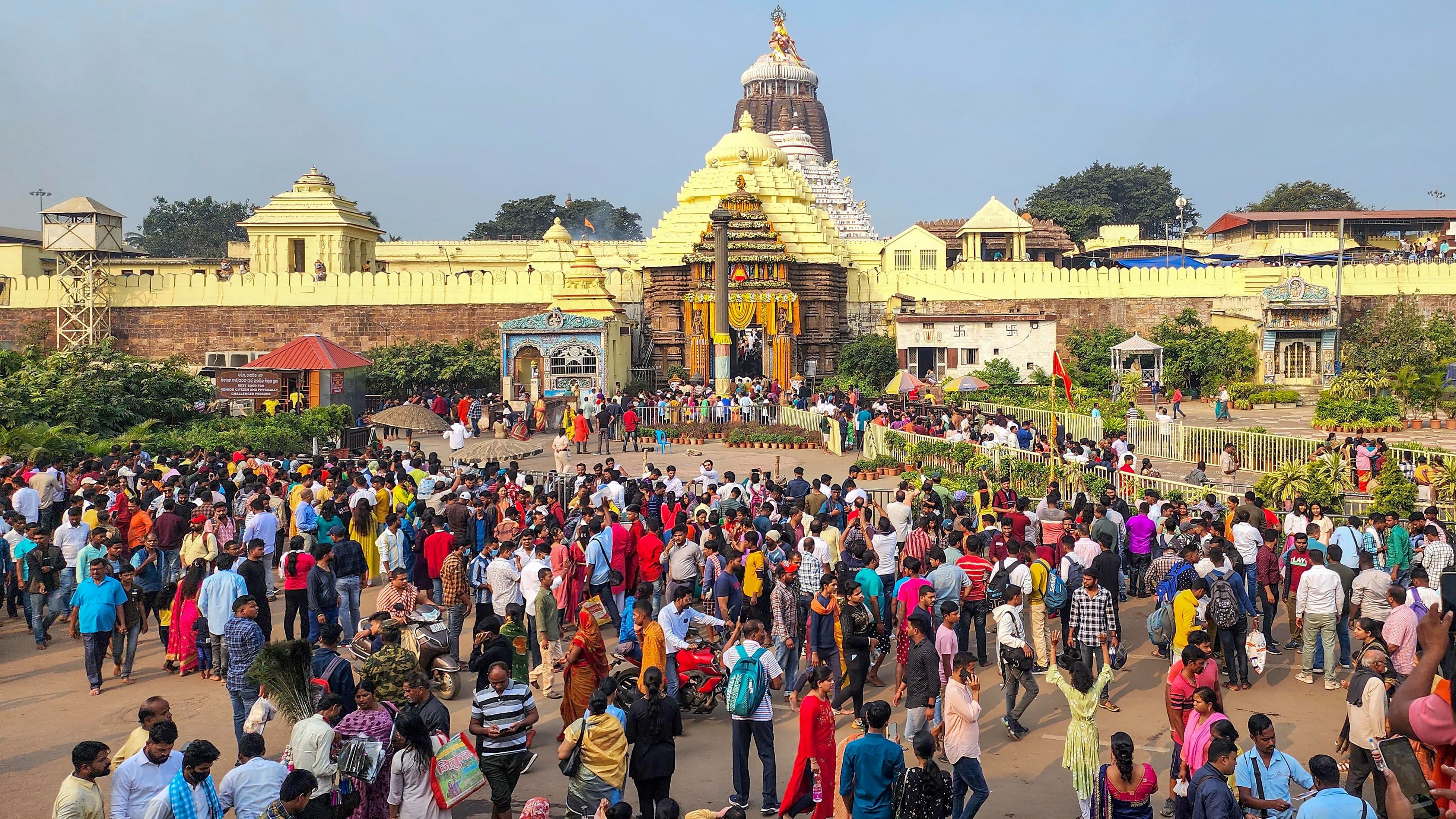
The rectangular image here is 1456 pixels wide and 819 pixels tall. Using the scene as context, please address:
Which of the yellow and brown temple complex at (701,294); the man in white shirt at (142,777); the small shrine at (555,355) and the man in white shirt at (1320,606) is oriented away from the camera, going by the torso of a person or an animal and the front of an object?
the man in white shirt at (1320,606)

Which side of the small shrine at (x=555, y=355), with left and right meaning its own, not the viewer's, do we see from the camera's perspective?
front

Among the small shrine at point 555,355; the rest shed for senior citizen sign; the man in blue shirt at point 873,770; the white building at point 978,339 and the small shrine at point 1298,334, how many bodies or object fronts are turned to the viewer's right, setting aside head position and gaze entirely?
0

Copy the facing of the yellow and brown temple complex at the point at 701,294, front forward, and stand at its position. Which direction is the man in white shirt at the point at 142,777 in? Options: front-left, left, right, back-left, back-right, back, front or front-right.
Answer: front

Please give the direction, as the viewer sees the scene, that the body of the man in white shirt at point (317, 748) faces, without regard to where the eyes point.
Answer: to the viewer's right

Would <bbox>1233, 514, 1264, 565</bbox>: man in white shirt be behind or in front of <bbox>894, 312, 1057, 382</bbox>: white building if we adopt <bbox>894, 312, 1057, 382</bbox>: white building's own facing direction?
in front

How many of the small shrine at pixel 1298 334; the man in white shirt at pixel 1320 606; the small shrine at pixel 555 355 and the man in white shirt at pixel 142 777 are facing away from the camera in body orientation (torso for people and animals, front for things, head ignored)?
1

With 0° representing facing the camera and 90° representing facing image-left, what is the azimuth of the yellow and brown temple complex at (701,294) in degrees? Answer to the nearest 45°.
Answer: approximately 0°

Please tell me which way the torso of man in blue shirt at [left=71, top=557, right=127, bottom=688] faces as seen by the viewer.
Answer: toward the camera

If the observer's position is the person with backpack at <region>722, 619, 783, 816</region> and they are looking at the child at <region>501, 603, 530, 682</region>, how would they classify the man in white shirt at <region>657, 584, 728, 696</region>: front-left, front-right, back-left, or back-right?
front-right

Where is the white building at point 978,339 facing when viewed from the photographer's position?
facing the viewer

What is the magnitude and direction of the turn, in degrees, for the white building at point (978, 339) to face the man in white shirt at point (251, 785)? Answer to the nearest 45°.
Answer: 0° — it already faces them

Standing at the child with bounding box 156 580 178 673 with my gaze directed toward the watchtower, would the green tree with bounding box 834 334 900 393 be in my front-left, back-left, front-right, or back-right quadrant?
front-right

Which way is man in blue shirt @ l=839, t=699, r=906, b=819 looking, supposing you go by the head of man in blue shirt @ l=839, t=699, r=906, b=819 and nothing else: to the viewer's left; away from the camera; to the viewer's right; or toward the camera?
away from the camera

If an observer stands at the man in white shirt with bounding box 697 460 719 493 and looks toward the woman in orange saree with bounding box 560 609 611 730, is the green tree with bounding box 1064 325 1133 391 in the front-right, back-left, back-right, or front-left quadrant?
back-left

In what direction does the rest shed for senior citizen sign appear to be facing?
toward the camera

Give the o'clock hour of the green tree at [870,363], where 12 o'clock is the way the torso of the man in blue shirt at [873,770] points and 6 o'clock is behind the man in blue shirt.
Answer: The green tree is roughly at 12 o'clock from the man in blue shirt.

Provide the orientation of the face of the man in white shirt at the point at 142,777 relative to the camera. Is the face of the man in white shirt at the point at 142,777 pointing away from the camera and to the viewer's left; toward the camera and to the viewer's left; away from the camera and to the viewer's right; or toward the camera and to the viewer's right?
toward the camera and to the viewer's right
